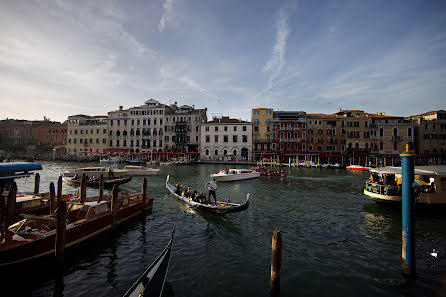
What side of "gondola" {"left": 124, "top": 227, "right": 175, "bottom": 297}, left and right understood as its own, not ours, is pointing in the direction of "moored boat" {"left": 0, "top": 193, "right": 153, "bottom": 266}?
left

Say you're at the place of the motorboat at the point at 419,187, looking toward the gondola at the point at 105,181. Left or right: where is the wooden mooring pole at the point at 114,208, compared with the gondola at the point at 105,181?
left

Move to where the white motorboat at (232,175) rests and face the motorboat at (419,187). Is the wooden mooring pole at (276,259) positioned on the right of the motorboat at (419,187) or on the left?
right

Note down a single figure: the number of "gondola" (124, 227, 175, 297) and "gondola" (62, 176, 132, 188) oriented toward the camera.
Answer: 0

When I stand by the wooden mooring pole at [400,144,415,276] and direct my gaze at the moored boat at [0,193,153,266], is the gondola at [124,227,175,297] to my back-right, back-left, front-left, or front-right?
front-left

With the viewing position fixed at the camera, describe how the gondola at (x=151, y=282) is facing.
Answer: facing away from the viewer and to the right of the viewer

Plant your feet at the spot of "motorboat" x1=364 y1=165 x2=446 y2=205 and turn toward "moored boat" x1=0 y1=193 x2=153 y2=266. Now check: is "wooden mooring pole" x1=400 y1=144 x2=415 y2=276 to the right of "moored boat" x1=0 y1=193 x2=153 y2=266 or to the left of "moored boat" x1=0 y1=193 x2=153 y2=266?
left

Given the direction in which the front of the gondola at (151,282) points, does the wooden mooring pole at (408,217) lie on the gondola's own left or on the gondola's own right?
on the gondola's own right

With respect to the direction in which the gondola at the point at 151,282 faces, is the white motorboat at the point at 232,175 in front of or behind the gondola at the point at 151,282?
in front

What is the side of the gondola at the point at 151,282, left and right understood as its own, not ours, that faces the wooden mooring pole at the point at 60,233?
left

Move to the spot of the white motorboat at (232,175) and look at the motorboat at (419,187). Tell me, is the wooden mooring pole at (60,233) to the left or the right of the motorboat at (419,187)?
right

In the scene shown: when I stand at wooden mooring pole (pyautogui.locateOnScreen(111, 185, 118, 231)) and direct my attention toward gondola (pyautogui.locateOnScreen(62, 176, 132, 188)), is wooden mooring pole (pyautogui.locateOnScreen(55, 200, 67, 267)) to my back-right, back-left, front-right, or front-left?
back-left

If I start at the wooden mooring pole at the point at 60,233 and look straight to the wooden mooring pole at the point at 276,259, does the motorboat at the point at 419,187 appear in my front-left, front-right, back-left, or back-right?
front-left

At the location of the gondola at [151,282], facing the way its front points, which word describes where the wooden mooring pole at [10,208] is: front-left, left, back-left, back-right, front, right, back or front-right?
left

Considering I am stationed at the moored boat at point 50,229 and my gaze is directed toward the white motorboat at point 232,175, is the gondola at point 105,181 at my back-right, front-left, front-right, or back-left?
front-left
